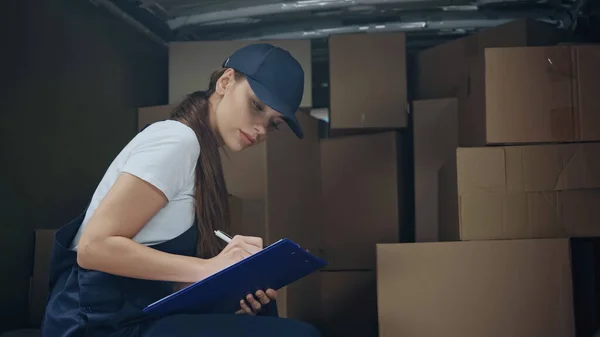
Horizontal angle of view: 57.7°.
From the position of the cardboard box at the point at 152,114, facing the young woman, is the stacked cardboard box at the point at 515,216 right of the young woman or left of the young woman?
left

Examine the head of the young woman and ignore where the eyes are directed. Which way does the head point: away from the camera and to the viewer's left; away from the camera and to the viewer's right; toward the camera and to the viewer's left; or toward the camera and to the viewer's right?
toward the camera and to the viewer's right

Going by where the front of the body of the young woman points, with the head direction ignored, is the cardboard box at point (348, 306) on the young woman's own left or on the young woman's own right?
on the young woman's own left

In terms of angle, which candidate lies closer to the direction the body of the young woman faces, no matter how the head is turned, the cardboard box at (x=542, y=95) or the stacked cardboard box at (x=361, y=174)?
the cardboard box

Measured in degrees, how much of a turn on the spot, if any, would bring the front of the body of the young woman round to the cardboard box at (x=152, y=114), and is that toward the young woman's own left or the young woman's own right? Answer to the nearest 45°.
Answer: approximately 90° to the young woman's own left

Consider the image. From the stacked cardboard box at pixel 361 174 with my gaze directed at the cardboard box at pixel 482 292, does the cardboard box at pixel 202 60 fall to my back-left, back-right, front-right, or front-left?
back-right

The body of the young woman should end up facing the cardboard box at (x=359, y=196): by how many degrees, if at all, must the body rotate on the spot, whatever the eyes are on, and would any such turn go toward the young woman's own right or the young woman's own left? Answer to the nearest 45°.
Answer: approximately 45° to the young woman's own left

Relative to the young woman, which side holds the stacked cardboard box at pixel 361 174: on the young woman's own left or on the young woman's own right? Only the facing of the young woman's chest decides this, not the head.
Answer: on the young woman's own left

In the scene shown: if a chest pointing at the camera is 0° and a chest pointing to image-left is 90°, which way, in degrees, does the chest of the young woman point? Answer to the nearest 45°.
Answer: approximately 270°

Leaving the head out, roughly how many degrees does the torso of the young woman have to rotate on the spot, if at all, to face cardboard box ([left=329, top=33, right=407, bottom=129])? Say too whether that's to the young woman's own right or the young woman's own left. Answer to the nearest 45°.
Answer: approximately 45° to the young woman's own left

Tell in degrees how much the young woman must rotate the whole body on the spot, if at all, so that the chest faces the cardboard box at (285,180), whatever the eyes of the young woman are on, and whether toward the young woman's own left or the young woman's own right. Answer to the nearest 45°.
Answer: approximately 45° to the young woman's own left
